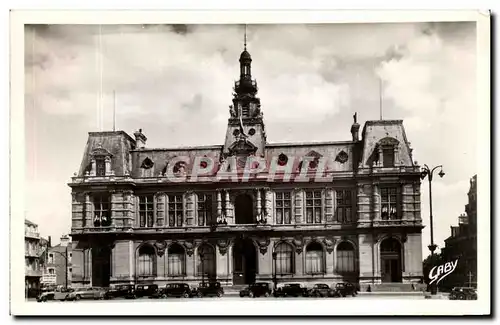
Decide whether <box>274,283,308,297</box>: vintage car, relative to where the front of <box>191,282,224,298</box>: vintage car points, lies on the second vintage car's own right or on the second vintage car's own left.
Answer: on the second vintage car's own left

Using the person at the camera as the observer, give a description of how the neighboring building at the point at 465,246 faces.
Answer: facing to the left of the viewer

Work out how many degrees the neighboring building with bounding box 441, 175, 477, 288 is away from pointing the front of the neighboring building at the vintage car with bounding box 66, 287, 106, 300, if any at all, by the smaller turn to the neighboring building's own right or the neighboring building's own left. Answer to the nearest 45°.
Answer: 0° — it already faces it

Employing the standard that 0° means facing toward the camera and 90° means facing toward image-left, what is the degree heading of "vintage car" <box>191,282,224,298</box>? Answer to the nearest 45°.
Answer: approximately 45°

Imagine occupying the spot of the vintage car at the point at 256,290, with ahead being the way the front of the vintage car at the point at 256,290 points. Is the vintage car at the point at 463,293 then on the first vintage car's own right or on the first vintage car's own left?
on the first vintage car's own left

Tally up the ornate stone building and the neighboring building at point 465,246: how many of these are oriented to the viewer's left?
1
